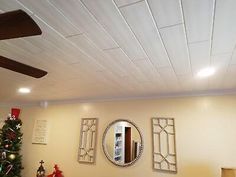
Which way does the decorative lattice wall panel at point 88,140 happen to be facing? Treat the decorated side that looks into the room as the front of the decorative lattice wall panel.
toward the camera

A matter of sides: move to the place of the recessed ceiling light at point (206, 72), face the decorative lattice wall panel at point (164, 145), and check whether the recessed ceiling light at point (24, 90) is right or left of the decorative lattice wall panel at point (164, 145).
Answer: left

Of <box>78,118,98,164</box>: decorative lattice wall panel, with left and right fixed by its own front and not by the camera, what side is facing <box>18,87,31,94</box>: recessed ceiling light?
right

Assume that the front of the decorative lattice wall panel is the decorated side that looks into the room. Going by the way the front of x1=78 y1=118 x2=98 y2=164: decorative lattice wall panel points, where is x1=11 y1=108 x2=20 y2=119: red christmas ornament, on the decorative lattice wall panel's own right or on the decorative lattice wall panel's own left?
on the decorative lattice wall panel's own right

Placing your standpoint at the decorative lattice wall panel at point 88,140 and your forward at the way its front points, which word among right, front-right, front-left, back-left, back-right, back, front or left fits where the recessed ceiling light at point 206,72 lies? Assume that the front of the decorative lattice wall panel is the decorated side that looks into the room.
front-left

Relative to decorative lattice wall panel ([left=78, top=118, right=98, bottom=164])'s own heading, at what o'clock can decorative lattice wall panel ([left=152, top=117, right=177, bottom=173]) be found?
decorative lattice wall panel ([left=152, top=117, right=177, bottom=173]) is roughly at 10 o'clock from decorative lattice wall panel ([left=78, top=118, right=98, bottom=164]).

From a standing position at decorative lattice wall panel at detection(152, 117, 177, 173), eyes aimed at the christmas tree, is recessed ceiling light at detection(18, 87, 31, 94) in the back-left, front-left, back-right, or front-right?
front-left

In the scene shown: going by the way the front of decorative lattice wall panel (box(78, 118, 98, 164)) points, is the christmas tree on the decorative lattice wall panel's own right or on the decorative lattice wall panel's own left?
on the decorative lattice wall panel's own right
